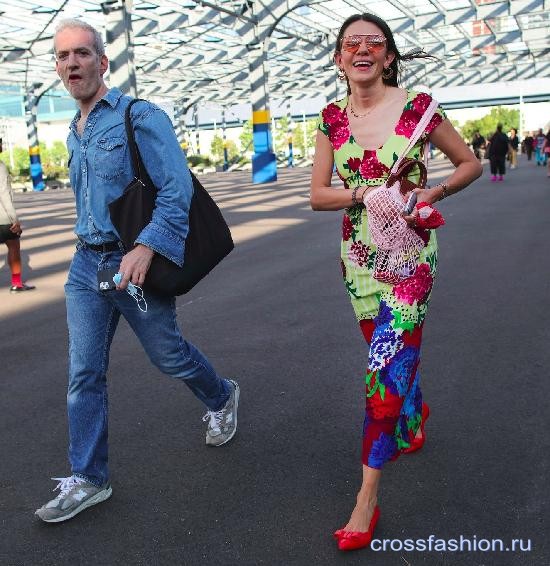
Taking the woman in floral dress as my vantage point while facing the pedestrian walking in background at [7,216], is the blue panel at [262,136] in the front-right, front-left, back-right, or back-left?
front-right

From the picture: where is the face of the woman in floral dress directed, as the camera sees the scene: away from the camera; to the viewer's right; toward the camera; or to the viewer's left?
toward the camera

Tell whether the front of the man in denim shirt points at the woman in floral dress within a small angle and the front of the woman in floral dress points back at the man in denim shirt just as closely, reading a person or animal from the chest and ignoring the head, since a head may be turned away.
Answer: no

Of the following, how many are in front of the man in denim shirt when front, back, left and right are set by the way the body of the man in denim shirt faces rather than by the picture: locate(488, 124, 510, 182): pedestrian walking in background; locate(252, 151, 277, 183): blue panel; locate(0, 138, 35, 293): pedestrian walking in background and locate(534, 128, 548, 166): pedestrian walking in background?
0

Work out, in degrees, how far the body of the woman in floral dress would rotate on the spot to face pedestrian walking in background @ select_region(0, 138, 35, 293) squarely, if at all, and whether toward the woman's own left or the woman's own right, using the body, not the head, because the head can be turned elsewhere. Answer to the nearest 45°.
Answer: approximately 135° to the woman's own right

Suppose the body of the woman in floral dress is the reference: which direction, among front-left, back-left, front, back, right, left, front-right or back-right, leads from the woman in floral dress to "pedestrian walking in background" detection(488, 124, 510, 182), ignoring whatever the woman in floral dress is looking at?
back

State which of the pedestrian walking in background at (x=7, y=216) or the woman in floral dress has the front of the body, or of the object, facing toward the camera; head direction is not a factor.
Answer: the woman in floral dress

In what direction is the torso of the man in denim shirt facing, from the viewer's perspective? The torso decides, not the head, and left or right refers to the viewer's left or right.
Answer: facing the viewer and to the left of the viewer

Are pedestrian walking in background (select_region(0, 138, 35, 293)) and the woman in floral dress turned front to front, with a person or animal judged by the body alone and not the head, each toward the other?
no

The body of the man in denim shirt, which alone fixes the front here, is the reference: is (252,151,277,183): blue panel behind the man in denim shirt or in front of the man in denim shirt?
behind

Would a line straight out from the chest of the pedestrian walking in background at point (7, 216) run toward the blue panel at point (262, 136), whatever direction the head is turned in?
no

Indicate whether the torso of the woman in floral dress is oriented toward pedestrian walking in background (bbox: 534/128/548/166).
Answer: no

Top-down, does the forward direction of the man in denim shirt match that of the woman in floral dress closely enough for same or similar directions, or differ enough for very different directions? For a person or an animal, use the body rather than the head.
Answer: same or similar directions

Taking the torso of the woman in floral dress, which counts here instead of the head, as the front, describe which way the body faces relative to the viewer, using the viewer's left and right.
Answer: facing the viewer
